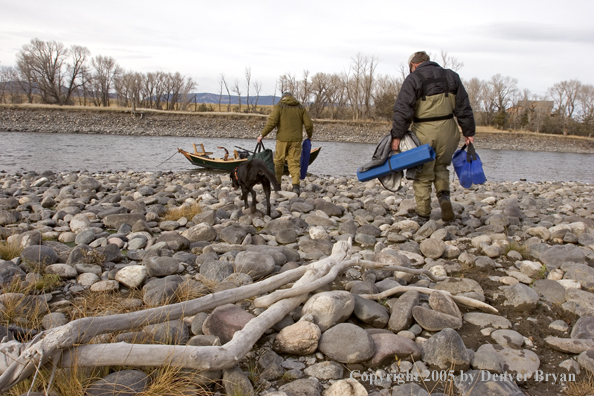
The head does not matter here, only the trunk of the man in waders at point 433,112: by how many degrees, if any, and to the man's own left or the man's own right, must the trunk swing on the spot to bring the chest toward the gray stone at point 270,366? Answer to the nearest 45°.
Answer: approximately 135° to the man's own left

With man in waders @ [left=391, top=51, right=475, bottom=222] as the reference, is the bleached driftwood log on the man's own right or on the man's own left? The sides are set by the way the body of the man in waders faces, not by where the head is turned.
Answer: on the man's own left

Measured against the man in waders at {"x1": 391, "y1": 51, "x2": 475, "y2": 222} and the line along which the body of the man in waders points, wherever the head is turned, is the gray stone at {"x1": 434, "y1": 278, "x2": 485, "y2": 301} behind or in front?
behind

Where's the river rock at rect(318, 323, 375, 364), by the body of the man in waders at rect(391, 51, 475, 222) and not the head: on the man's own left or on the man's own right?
on the man's own left

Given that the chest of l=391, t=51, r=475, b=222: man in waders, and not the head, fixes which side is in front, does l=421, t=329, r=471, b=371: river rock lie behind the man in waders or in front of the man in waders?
behind

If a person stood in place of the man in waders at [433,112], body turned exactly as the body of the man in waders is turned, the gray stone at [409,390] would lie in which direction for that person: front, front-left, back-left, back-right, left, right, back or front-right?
back-left

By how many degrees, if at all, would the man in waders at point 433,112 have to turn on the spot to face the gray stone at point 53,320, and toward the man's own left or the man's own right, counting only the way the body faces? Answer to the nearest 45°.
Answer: approximately 90° to the man's own left

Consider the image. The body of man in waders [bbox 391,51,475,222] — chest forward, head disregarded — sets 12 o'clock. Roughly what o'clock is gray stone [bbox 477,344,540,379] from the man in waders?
The gray stone is roughly at 7 o'clock from the man in waders.

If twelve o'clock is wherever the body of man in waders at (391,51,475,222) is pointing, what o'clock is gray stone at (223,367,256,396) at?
The gray stone is roughly at 8 o'clock from the man in waders.

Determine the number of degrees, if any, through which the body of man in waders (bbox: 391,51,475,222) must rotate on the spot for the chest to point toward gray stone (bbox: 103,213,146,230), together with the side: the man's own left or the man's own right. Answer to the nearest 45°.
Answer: approximately 45° to the man's own left

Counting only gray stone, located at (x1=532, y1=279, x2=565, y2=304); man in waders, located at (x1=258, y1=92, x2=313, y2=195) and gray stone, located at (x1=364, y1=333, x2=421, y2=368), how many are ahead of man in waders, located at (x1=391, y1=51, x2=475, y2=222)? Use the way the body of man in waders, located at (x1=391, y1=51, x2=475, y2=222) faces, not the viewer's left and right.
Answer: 1

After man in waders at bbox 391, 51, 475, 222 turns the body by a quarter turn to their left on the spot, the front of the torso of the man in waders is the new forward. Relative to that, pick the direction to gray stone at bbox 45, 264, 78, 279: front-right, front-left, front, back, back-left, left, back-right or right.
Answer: front

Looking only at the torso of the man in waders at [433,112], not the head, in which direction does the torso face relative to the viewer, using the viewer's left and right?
facing away from the viewer and to the left of the viewer

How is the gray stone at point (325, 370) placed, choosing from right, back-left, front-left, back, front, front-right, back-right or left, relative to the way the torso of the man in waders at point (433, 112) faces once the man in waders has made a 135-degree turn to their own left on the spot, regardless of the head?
front

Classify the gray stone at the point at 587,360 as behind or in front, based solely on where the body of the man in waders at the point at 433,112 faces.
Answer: behind
